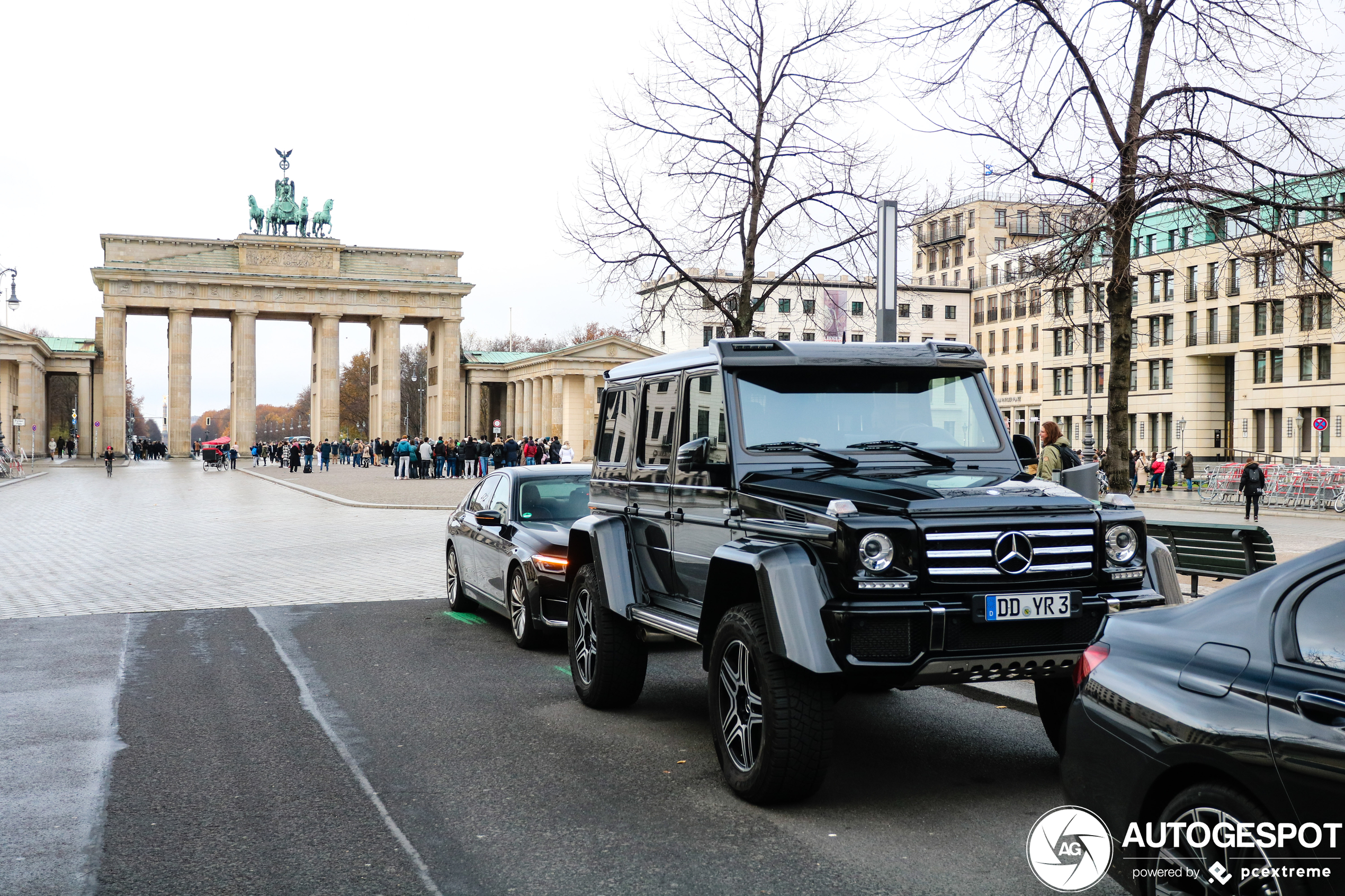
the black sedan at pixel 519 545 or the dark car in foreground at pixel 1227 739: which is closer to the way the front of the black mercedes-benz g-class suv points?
the dark car in foreground

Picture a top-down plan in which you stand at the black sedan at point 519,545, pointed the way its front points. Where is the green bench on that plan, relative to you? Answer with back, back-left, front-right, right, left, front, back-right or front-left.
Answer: front-left

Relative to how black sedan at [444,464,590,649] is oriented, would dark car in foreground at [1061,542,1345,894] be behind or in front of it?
in front

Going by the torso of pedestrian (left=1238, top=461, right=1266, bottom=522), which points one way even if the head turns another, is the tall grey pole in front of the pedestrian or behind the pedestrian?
behind

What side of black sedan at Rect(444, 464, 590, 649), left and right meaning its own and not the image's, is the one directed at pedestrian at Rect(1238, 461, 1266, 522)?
left

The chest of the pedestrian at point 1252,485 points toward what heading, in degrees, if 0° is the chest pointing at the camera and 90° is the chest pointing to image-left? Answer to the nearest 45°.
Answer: approximately 180°
